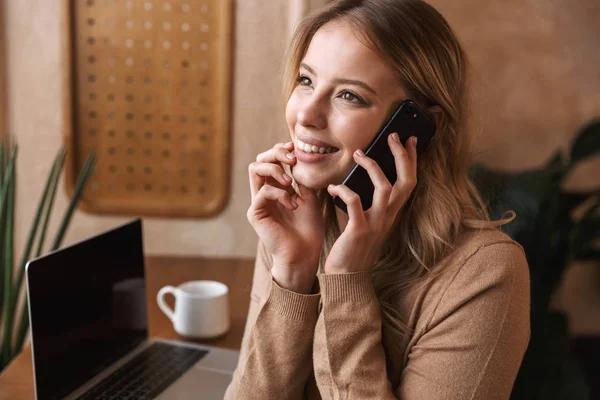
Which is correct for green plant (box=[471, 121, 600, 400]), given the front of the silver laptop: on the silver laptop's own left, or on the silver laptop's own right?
on the silver laptop's own left

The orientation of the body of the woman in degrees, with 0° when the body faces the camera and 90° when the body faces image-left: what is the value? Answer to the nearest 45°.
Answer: approximately 45°

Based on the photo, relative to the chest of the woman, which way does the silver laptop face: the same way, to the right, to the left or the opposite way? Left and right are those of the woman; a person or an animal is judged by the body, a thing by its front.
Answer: to the left

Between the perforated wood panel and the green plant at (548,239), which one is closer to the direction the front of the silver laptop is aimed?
the green plant

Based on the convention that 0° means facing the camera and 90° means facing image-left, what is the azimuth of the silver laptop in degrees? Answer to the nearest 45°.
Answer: approximately 315°

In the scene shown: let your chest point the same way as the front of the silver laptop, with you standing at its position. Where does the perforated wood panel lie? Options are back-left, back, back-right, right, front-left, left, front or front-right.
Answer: back-left

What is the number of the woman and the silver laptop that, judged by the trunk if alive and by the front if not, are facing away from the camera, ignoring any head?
0
